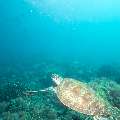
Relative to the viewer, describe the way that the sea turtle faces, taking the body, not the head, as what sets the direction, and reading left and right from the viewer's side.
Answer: facing away from the viewer and to the left of the viewer
